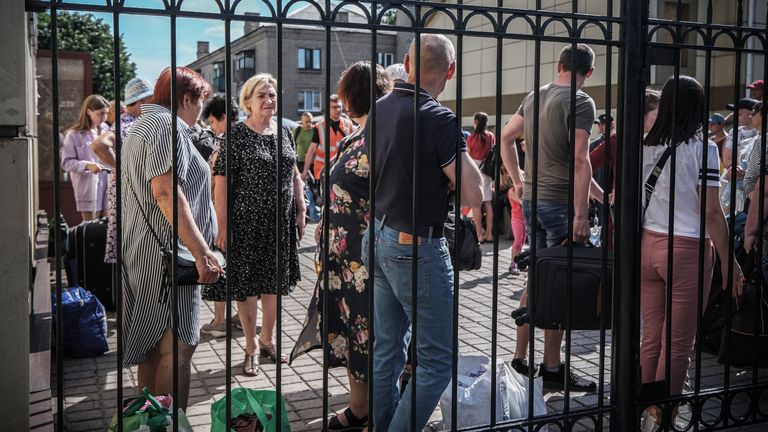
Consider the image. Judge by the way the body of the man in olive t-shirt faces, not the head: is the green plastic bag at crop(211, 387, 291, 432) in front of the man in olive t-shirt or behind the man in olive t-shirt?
behind

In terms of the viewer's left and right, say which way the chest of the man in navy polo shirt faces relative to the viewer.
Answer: facing away from the viewer and to the right of the viewer

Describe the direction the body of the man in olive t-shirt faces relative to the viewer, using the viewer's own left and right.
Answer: facing away from the viewer and to the right of the viewer

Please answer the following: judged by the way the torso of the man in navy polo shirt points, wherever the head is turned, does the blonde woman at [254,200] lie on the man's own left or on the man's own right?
on the man's own left

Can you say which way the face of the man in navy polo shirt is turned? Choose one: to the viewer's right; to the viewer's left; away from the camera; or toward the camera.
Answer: away from the camera

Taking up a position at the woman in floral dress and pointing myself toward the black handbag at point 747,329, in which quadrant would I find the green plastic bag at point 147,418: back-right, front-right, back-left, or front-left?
back-right

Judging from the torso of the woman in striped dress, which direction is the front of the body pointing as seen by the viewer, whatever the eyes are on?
to the viewer's right

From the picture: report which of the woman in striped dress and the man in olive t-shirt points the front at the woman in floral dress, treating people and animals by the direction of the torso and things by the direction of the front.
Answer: the woman in striped dress
